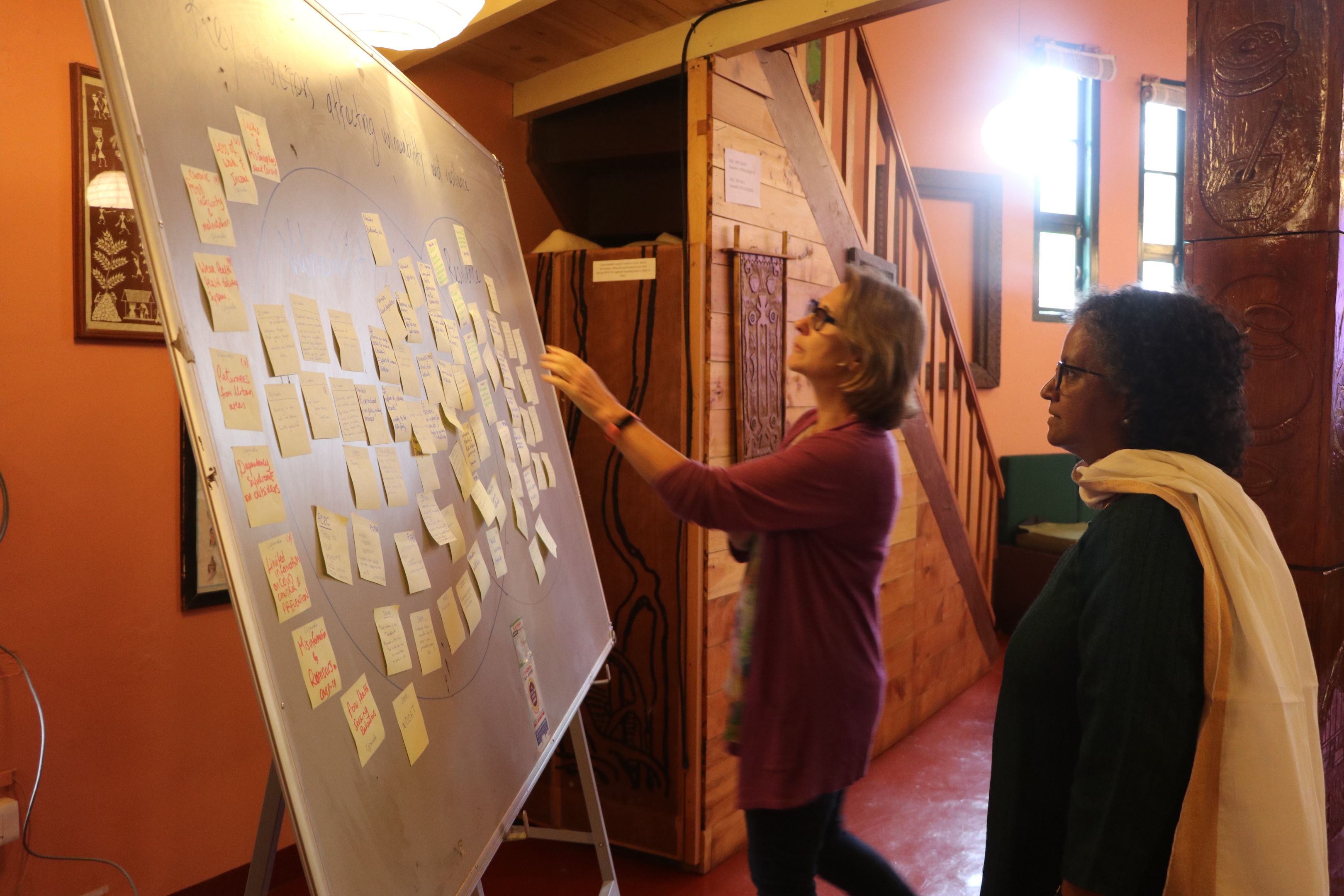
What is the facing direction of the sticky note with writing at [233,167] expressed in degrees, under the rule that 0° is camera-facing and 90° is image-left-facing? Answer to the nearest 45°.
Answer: approximately 315°

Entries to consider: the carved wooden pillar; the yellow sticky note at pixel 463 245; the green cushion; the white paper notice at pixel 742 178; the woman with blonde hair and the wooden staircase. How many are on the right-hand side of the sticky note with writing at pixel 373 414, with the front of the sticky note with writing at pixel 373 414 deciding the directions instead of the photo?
0

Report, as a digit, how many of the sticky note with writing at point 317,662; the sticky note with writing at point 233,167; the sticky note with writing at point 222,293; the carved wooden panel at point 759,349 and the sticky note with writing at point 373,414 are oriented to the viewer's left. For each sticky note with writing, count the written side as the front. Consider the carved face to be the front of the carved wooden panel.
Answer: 0

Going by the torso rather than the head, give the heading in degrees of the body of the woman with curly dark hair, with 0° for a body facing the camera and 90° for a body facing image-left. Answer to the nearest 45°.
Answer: approximately 90°

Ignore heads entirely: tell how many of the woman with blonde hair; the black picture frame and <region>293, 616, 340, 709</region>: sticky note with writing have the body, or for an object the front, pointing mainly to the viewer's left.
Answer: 1

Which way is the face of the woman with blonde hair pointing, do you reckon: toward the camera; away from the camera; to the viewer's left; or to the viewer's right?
to the viewer's left

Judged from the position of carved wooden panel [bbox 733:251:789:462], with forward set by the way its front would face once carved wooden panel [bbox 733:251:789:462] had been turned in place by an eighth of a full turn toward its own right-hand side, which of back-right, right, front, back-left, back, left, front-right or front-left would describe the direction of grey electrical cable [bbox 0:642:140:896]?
front-right

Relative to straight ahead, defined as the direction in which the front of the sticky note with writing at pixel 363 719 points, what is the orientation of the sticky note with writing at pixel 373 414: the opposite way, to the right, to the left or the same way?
the same way

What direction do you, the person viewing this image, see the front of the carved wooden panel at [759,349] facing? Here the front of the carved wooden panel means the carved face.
facing the viewer and to the right of the viewer

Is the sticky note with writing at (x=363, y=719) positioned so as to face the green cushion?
no

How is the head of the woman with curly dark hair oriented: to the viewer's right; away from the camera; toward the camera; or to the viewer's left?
to the viewer's left

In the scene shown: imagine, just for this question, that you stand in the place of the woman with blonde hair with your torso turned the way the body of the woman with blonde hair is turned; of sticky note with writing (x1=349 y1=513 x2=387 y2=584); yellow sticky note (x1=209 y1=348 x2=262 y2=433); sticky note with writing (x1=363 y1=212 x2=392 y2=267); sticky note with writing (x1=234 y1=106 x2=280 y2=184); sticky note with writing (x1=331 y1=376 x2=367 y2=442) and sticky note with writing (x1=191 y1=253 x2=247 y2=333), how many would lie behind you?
0

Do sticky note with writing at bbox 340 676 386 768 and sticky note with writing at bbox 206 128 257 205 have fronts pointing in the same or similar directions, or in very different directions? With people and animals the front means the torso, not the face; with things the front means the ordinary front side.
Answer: same or similar directions

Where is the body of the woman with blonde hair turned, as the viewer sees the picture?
to the viewer's left
